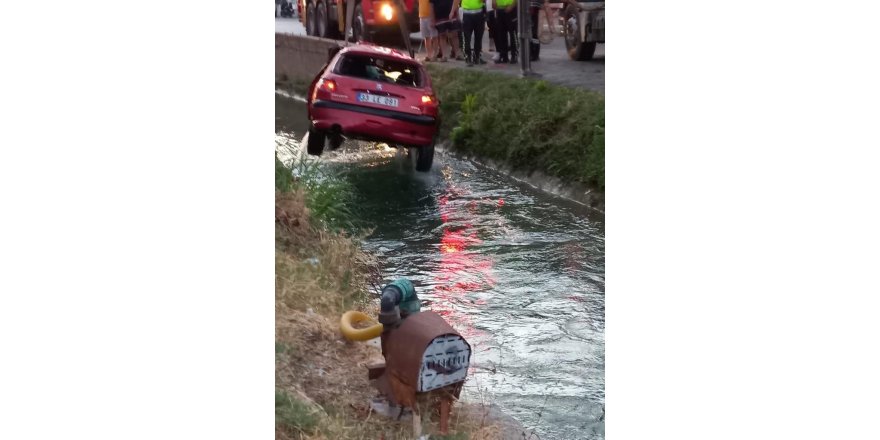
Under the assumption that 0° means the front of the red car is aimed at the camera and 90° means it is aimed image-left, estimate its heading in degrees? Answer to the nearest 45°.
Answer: approximately 180°

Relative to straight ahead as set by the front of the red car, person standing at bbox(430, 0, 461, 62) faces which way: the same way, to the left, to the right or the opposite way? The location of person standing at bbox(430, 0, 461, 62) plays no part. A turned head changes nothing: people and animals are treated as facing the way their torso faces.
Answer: the opposite way

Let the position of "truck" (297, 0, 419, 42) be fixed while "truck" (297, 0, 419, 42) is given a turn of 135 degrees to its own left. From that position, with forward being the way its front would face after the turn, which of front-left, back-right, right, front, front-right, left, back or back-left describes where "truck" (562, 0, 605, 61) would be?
right

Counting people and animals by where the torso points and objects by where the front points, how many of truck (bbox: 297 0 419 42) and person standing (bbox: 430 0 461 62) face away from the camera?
0

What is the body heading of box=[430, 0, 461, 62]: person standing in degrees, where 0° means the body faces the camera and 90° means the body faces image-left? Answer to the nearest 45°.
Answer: approximately 0°

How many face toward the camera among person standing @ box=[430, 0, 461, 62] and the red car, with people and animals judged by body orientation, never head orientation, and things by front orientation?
1

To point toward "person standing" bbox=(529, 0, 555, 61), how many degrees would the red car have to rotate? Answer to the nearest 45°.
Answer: approximately 90° to its right
